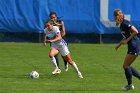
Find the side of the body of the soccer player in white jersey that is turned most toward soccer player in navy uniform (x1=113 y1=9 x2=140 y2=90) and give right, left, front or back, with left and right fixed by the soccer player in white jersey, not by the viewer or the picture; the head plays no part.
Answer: left

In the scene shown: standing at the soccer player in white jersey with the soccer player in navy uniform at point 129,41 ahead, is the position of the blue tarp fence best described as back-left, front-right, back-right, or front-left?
back-left

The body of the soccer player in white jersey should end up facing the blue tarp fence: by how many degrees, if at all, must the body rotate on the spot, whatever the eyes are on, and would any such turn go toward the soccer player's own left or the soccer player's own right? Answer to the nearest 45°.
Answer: approximately 135° to the soccer player's own right

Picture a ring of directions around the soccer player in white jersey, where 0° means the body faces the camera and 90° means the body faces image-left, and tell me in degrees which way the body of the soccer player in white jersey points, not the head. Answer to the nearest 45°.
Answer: approximately 45°

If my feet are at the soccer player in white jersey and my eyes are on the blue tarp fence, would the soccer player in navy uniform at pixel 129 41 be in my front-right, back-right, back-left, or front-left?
back-right
